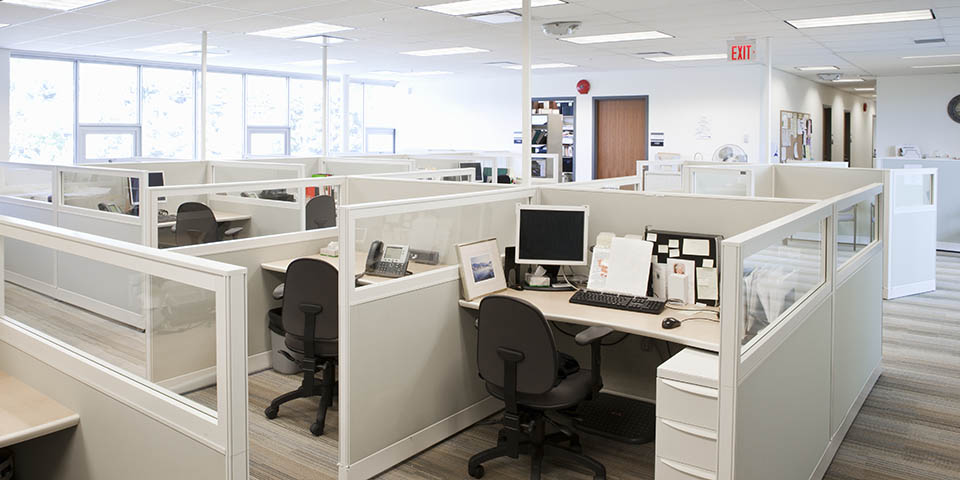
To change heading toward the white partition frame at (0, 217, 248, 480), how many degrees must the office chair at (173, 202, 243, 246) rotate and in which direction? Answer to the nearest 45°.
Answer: approximately 135° to its right

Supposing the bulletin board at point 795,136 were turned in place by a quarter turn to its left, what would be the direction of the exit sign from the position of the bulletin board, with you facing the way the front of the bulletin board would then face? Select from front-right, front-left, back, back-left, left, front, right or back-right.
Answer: back-right

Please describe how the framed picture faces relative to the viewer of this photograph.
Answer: facing the viewer and to the right of the viewer

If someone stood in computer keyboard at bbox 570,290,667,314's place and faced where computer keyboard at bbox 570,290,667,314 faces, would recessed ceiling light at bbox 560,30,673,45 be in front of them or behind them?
behind

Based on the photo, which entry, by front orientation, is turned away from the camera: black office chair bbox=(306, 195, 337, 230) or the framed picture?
the black office chair

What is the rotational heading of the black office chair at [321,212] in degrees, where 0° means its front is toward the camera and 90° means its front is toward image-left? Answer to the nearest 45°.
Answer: approximately 180°

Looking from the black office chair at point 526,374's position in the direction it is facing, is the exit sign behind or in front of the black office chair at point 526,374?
in front

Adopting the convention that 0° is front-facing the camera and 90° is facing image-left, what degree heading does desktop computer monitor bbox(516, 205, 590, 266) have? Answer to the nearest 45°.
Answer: approximately 0°

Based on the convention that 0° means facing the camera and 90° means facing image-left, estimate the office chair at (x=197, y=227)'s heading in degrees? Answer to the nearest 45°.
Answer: approximately 225°

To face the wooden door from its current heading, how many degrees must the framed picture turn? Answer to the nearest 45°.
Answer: approximately 135° to its left

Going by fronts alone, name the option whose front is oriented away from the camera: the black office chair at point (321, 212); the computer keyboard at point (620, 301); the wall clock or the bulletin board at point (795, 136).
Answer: the black office chair

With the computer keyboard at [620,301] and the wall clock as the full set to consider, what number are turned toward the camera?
2

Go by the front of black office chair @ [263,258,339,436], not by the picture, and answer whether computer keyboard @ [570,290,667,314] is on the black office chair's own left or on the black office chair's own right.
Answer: on the black office chair's own right

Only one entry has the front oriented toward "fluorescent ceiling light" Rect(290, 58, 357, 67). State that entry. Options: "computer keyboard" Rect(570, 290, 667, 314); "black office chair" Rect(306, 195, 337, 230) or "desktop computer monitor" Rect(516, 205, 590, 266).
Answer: the black office chair

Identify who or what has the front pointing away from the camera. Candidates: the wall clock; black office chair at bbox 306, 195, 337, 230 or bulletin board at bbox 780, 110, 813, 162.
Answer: the black office chair

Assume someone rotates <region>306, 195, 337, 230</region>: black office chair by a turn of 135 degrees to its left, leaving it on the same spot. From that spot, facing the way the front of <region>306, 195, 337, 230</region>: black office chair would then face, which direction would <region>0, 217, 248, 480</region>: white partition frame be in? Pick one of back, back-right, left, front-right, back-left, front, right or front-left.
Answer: front-left

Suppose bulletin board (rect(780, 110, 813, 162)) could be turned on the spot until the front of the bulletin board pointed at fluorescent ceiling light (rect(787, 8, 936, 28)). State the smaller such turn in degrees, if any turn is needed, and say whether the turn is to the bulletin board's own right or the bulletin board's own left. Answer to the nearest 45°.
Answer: approximately 45° to the bulletin board's own right

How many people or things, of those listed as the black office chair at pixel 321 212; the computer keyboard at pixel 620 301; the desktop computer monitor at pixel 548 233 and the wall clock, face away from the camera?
1
